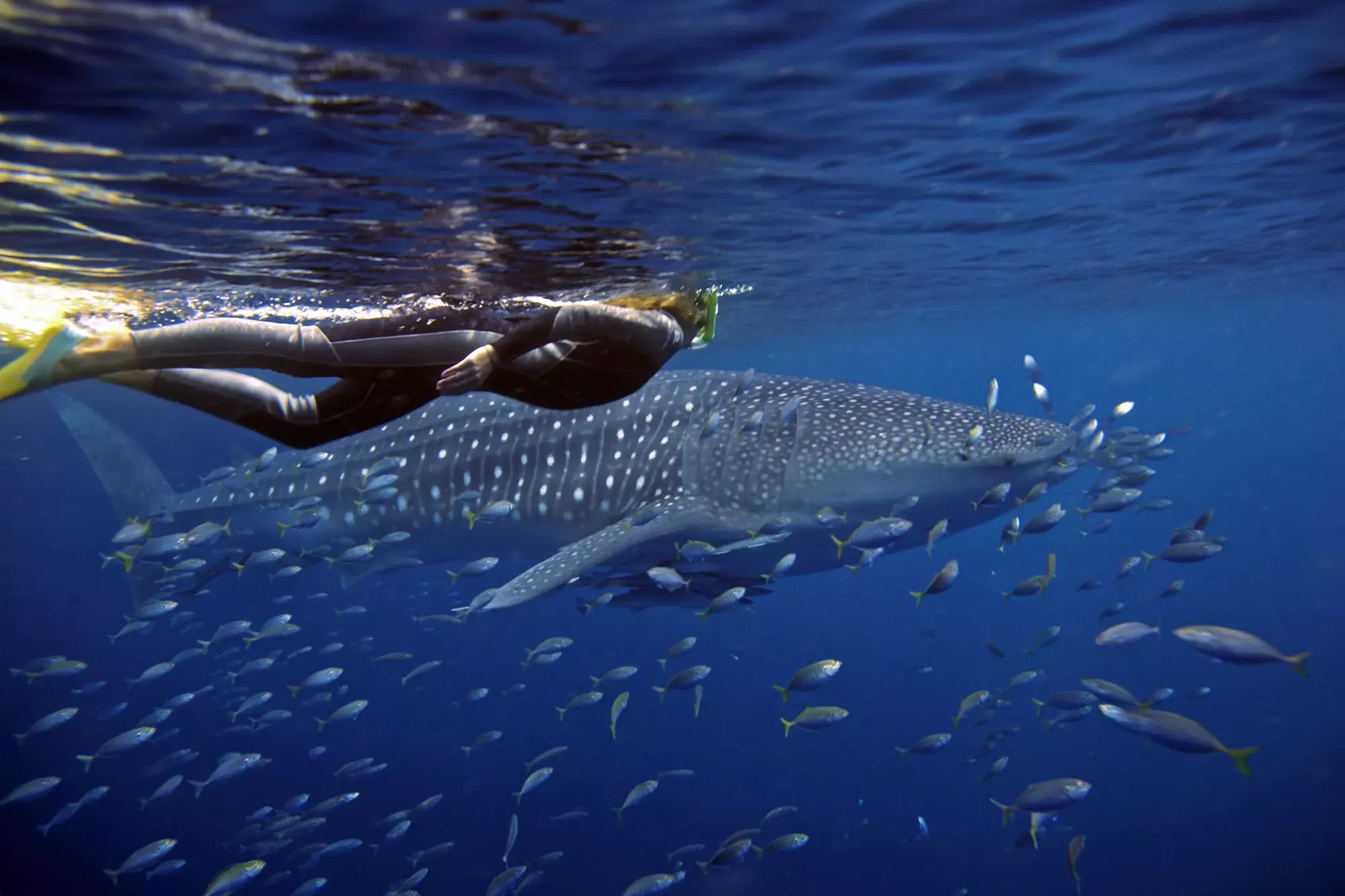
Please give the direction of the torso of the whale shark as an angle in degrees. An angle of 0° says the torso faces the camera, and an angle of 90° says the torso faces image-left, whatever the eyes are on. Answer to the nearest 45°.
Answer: approximately 270°
